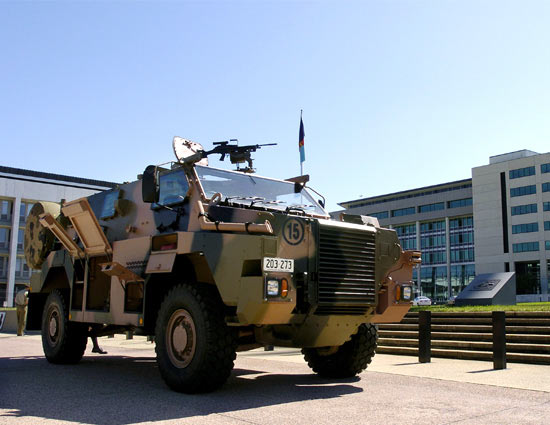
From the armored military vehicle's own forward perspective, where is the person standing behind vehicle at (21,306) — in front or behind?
behind

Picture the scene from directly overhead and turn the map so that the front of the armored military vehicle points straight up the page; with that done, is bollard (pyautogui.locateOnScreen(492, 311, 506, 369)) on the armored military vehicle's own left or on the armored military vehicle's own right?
on the armored military vehicle's own left

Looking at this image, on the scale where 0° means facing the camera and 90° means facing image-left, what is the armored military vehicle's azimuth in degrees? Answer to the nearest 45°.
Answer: approximately 315°

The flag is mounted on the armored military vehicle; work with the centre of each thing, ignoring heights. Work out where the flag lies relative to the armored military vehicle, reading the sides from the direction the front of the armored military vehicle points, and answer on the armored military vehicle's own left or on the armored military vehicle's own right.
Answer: on the armored military vehicle's own left

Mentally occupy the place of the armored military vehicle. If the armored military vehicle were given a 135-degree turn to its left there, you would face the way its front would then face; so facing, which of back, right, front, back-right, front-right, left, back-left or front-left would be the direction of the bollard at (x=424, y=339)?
front-right
